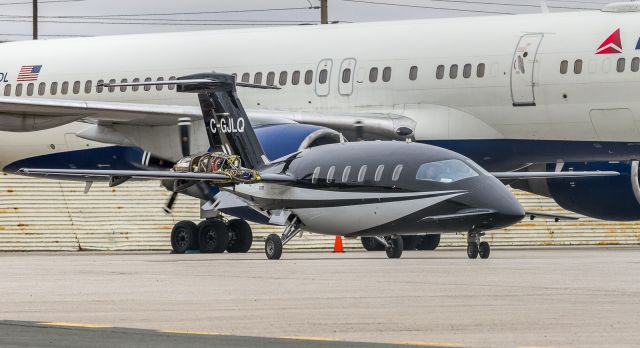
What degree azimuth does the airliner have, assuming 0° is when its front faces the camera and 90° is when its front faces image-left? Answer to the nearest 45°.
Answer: approximately 315°

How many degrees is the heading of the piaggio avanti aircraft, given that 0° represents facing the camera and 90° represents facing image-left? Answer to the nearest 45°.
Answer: approximately 315°

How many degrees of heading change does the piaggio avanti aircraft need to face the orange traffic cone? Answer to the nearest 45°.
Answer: approximately 135° to its left
